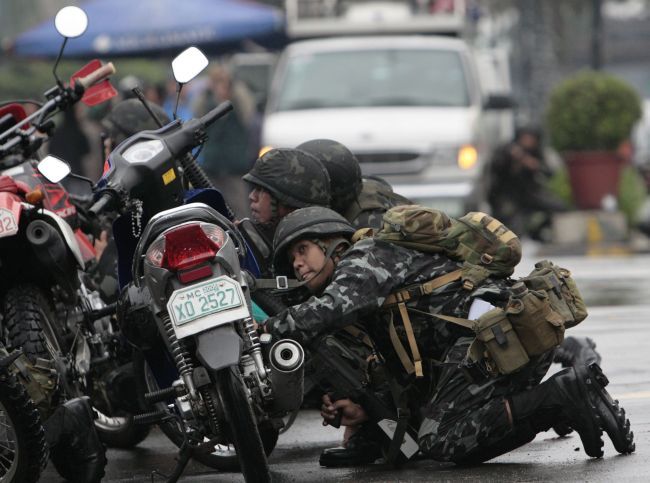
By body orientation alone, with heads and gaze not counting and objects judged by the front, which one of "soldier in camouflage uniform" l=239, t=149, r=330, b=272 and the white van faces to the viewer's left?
the soldier in camouflage uniform

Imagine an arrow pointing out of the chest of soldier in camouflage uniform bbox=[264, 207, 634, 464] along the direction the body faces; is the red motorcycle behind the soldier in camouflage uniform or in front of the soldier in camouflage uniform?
in front

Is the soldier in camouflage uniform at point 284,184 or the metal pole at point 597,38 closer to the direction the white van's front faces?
the soldier in camouflage uniform

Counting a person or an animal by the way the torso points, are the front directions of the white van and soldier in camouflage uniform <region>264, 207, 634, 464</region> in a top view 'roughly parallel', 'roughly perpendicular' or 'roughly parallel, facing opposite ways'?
roughly perpendicular

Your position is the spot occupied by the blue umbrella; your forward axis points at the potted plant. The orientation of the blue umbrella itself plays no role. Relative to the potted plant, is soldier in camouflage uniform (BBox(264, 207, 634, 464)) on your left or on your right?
right

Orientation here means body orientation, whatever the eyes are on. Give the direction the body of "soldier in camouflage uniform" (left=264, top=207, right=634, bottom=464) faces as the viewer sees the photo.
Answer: to the viewer's left

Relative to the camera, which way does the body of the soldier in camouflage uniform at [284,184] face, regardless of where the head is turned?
to the viewer's left

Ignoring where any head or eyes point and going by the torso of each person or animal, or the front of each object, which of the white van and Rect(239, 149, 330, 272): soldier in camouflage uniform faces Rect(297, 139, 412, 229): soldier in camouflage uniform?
the white van

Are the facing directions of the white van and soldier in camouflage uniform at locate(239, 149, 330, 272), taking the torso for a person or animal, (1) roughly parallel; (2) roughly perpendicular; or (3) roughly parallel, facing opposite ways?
roughly perpendicular

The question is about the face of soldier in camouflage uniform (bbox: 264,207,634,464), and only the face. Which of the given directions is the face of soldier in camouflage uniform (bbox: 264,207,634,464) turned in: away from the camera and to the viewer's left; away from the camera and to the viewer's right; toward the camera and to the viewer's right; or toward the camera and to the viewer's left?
toward the camera and to the viewer's left

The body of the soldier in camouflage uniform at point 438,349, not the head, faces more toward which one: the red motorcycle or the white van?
the red motorcycle
